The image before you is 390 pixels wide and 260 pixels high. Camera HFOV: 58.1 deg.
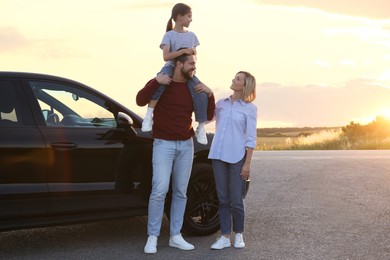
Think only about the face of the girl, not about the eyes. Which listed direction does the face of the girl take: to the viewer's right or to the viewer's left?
to the viewer's right

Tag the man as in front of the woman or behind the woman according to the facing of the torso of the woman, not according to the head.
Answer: in front

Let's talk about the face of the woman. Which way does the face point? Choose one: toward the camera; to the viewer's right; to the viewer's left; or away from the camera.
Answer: to the viewer's left

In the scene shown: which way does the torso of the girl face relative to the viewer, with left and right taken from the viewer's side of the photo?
facing the viewer and to the right of the viewer

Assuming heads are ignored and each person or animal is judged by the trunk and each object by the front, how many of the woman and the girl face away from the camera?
0
